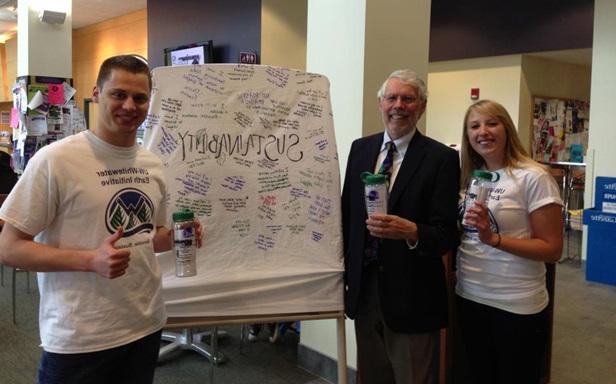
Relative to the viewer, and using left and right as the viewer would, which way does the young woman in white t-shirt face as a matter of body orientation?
facing the viewer and to the left of the viewer

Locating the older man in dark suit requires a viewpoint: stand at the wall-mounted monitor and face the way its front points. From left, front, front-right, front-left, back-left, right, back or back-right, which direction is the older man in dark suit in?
front-left

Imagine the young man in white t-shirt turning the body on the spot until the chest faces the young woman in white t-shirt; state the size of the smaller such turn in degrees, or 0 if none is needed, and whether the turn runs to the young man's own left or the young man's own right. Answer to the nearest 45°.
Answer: approximately 45° to the young man's own left

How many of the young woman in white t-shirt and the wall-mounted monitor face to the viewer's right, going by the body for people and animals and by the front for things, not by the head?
0

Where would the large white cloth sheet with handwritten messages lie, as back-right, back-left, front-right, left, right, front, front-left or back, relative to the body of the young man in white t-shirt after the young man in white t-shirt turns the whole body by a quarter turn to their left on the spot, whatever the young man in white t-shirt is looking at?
front

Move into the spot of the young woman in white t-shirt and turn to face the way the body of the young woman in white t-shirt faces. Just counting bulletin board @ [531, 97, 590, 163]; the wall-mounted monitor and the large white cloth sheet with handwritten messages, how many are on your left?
0

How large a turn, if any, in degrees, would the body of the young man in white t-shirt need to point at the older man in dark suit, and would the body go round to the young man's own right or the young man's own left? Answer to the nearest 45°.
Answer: approximately 45° to the young man's own left

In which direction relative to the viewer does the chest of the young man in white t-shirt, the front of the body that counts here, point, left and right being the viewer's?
facing the viewer and to the right of the viewer

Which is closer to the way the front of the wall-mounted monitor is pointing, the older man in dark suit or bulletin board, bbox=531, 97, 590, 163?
the older man in dark suit

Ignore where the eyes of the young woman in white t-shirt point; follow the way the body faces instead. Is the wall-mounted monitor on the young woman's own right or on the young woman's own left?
on the young woman's own right

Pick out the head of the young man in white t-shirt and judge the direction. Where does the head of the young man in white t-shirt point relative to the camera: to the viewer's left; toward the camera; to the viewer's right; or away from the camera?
toward the camera

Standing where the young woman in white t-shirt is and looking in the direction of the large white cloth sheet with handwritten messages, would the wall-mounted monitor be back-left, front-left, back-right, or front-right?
front-right

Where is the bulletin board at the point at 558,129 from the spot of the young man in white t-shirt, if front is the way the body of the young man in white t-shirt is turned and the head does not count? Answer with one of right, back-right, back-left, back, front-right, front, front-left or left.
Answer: left

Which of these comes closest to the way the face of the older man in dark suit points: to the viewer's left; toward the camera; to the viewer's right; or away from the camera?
toward the camera

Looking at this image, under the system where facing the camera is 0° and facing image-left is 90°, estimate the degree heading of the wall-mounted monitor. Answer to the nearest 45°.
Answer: approximately 45°

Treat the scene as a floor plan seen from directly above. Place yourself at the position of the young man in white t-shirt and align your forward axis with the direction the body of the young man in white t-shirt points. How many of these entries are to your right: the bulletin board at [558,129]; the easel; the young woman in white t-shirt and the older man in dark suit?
0

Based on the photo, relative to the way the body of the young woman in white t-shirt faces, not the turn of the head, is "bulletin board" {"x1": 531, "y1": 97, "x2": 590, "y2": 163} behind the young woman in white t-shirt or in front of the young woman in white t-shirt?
behind
